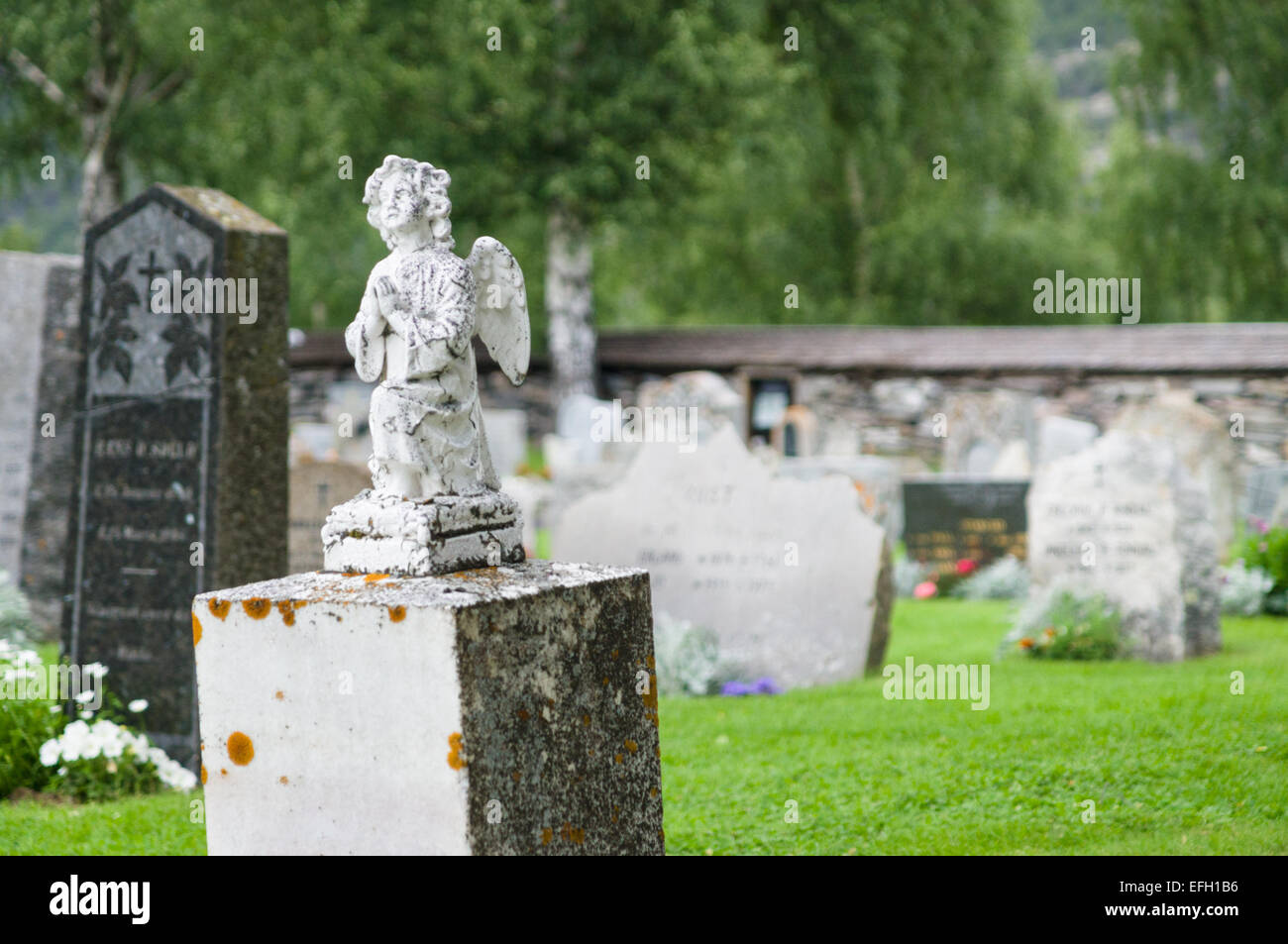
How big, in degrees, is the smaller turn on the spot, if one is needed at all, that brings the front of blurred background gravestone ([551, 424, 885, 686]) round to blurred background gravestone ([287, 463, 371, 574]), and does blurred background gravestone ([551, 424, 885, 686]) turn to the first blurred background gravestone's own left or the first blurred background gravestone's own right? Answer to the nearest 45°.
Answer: approximately 90° to the first blurred background gravestone's own right

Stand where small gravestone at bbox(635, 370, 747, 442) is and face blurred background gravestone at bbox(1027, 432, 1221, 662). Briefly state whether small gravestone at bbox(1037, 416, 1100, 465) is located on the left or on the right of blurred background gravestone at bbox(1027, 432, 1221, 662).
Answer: left

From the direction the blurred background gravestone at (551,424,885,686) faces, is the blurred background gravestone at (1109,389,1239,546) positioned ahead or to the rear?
to the rear

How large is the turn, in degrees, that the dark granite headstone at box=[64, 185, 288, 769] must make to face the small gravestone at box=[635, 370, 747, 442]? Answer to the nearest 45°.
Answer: approximately 180°

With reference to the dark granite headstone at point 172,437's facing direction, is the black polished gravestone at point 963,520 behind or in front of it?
behind

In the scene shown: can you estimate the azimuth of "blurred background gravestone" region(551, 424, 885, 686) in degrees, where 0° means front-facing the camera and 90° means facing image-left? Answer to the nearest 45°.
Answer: approximately 0°

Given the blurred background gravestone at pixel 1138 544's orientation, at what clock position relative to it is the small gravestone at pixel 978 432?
The small gravestone is roughly at 4 o'clock from the blurred background gravestone.

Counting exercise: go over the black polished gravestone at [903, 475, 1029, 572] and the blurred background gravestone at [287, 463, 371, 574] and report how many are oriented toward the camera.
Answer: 2
